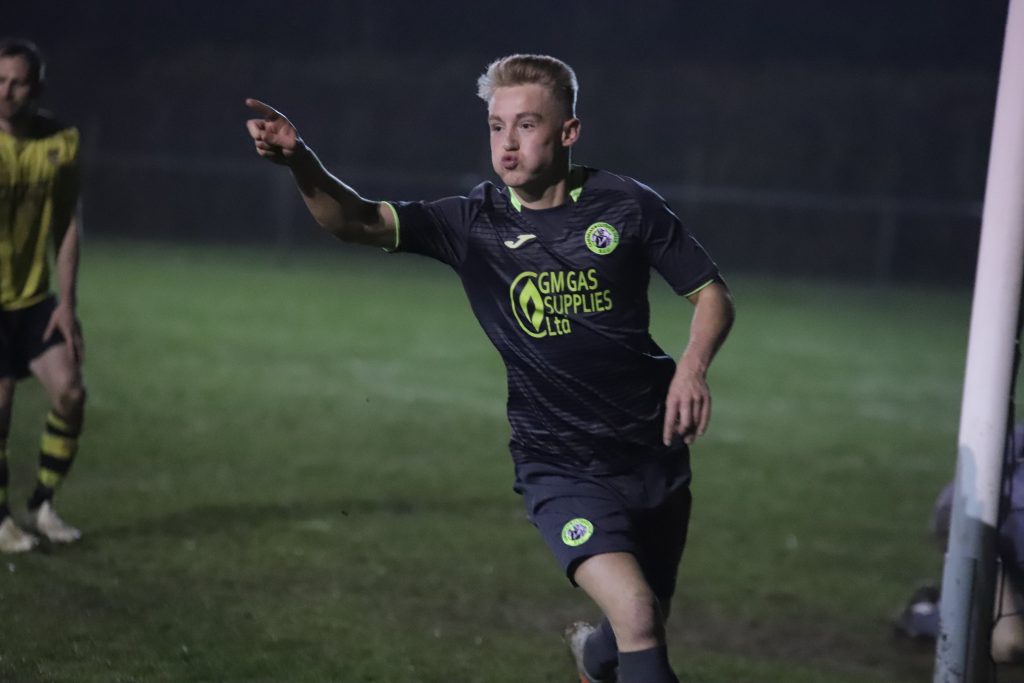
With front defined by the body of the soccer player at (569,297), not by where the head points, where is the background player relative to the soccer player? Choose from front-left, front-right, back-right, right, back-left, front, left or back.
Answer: back-right

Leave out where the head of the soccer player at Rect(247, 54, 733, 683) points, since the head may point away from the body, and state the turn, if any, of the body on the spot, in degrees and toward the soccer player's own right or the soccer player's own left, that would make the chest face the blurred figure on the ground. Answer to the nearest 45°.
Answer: approximately 90° to the soccer player's own left

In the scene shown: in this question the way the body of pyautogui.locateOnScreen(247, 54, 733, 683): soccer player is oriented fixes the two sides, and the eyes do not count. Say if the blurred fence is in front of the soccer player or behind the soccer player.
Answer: behind

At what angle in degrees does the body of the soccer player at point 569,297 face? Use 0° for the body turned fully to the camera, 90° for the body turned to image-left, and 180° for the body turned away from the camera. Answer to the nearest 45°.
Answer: approximately 0°
